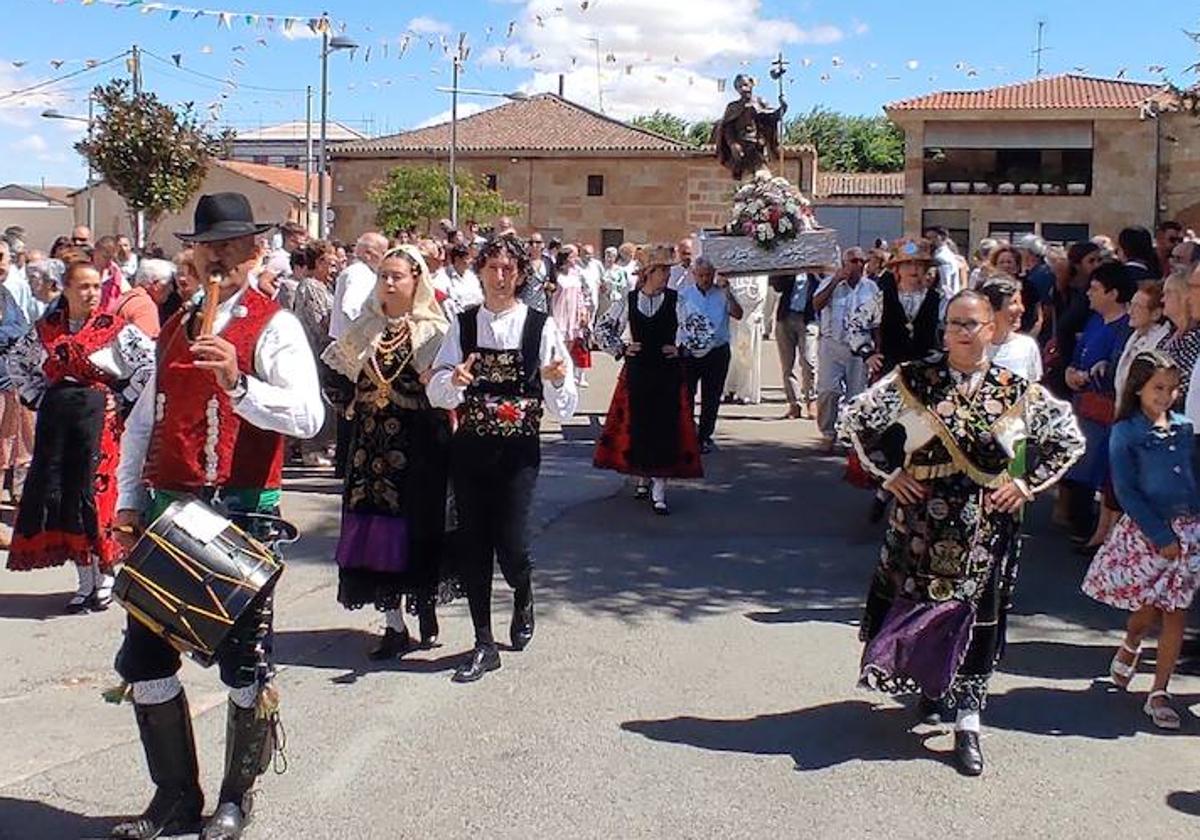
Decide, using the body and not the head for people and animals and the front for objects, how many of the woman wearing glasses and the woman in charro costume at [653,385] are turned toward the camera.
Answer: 2

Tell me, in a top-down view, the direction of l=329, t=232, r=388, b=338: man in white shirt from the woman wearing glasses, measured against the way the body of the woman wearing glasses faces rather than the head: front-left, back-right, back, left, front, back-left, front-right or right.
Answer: back-right

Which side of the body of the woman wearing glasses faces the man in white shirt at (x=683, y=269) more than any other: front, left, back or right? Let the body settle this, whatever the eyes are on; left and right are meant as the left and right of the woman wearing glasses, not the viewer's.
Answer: back

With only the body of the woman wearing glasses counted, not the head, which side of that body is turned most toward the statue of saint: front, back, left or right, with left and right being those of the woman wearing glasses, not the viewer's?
back

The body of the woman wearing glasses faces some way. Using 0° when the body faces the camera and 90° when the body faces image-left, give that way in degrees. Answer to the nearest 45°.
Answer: approximately 0°

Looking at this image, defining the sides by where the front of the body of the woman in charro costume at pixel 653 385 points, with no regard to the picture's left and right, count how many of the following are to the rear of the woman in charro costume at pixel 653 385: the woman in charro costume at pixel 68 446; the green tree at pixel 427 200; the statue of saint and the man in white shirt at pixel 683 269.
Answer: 3

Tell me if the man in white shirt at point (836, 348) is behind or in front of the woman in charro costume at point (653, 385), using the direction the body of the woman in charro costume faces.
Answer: behind
